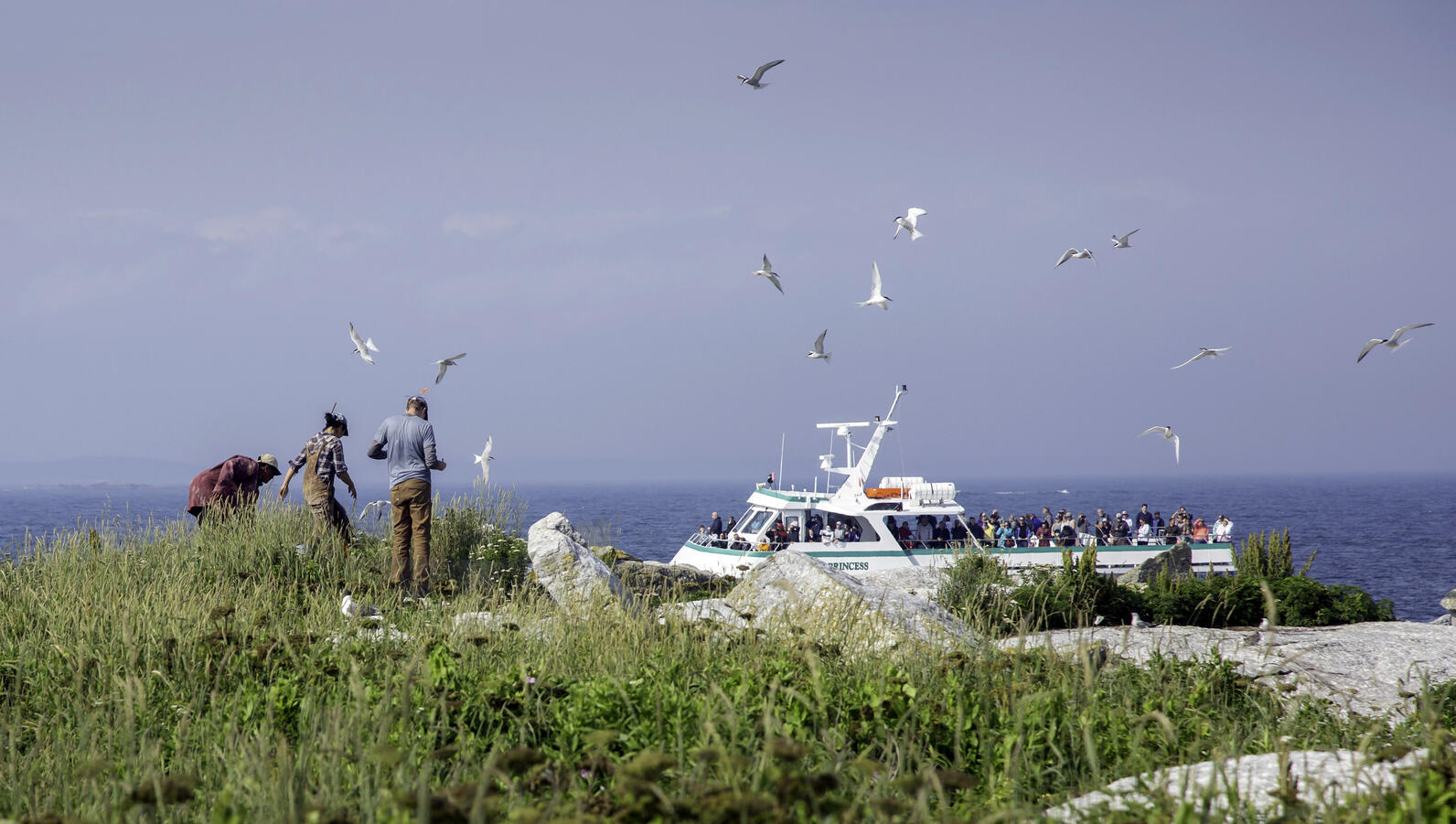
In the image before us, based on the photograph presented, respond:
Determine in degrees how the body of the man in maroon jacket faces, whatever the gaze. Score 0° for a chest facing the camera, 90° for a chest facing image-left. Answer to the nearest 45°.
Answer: approximately 270°

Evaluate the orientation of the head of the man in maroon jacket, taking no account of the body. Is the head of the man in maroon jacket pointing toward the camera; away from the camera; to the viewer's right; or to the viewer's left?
to the viewer's right

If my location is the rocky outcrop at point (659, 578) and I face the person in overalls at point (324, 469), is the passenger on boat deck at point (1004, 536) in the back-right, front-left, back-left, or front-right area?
back-right

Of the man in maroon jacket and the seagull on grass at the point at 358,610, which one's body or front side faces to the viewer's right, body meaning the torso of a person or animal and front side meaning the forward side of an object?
the man in maroon jacket

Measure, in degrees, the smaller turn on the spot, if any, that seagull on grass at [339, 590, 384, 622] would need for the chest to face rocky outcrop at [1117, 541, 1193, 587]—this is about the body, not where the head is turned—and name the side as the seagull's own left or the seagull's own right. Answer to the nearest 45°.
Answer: approximately 135° to the seagull's own right

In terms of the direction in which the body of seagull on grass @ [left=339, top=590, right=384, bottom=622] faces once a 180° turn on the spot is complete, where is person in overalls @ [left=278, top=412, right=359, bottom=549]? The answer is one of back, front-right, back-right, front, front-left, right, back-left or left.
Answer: left

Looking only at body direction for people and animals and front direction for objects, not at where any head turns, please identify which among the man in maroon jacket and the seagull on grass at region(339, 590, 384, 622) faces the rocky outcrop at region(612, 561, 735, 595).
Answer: the man in maroon jacket

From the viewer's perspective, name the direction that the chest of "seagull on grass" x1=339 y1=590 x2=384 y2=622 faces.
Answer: to the viewer's left

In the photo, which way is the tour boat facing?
to the viewer's left
